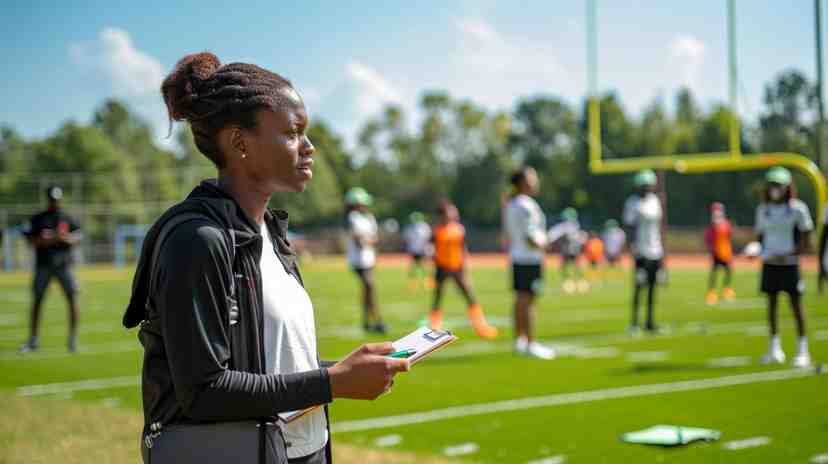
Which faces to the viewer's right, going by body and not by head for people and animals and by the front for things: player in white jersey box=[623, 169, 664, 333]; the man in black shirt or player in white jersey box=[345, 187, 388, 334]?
player in white jersey box=[345, 187, 388, 334]

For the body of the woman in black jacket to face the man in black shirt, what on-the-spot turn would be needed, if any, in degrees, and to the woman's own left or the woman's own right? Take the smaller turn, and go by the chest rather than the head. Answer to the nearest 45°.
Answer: approximately 90° to the woman's own left

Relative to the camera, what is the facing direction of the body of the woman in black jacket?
to the viewer's right

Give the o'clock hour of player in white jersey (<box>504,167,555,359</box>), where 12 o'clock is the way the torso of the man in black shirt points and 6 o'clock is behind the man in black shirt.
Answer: The player in white jersey is roughly at 10 o'clock from the man in black shirt.

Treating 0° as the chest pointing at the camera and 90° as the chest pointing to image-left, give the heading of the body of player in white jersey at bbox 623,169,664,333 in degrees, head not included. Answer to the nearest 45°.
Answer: approximately 0°

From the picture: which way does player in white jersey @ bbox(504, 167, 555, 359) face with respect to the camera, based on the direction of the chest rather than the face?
to the viewer's right

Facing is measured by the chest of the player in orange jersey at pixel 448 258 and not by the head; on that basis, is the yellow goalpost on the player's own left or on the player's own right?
on the player's own left

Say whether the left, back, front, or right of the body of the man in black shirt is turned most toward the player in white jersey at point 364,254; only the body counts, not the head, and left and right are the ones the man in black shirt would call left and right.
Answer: left

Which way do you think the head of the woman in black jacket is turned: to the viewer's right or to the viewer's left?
to the viewer's right

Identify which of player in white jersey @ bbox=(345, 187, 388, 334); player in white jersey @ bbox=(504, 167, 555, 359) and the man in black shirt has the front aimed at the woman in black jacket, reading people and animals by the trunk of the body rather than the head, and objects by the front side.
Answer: the man in black shirt

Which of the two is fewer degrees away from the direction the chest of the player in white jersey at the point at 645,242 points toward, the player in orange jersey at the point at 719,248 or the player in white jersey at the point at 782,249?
the player in white jersey

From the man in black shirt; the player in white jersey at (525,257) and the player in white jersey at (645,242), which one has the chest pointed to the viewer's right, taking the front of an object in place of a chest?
the player in white jersey at (525,257)

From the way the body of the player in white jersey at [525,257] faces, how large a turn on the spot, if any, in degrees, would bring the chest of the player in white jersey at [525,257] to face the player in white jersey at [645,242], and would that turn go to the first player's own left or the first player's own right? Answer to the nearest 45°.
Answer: approximately 45° to the first player's own left
